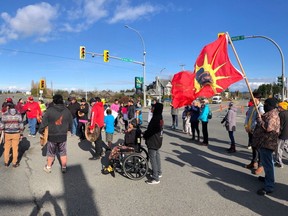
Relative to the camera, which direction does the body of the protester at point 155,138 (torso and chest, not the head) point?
to the viewer's left

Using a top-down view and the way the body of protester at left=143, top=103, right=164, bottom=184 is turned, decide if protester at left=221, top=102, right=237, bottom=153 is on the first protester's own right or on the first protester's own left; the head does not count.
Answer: on the first protester's own right

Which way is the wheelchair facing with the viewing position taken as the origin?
facing to the left of the viewer

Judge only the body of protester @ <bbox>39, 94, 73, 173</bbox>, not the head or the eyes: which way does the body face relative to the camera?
away from the camera

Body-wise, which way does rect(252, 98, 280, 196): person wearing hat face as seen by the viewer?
to the viewer's left

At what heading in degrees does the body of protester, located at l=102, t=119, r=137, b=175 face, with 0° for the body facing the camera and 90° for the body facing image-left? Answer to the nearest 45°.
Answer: approximately 90°

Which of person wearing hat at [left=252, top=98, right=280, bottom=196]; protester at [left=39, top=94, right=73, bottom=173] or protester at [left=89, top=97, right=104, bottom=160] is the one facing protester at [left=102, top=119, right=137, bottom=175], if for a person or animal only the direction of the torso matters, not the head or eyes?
the person wearing hat
